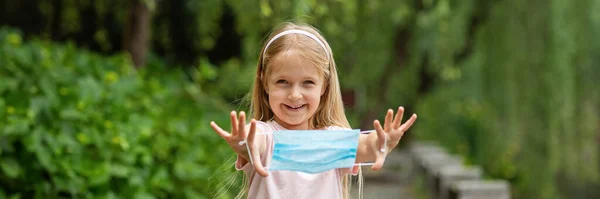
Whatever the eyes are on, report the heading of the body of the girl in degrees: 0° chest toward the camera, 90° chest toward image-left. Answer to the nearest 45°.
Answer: approximately 0°

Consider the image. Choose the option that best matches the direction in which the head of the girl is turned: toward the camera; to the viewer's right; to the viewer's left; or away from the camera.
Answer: toward the camera

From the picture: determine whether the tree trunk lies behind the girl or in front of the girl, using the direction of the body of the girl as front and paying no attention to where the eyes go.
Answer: behind
